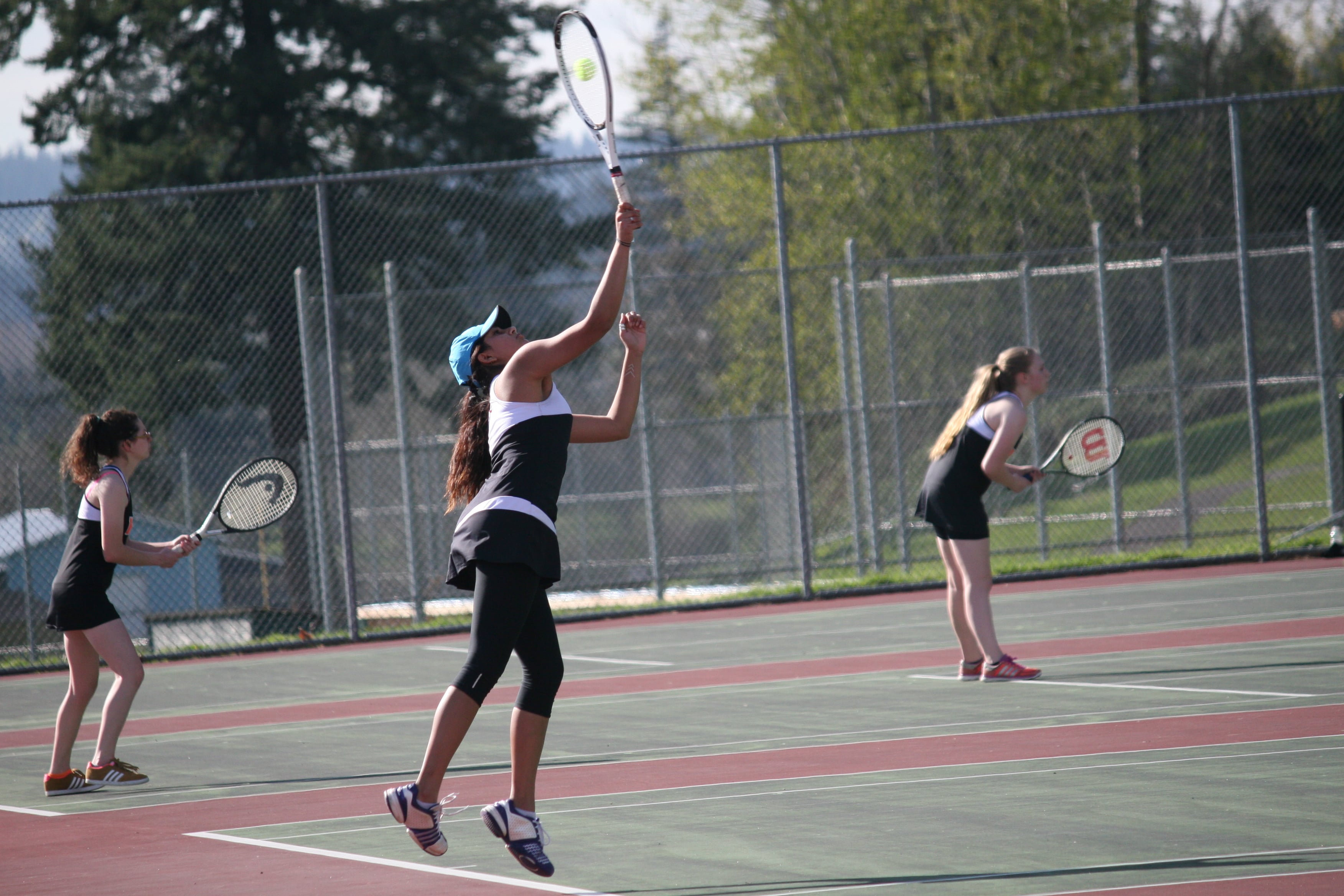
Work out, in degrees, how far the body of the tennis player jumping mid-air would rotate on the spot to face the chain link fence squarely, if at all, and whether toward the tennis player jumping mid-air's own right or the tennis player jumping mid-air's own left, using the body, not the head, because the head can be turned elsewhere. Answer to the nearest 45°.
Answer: approximately 90° to the tennis player jumping mid-air's own left

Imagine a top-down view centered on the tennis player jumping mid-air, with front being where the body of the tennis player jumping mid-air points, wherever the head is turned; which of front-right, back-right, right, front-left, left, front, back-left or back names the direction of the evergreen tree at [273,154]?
left

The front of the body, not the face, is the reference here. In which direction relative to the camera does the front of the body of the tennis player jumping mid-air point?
to the viewer's right
